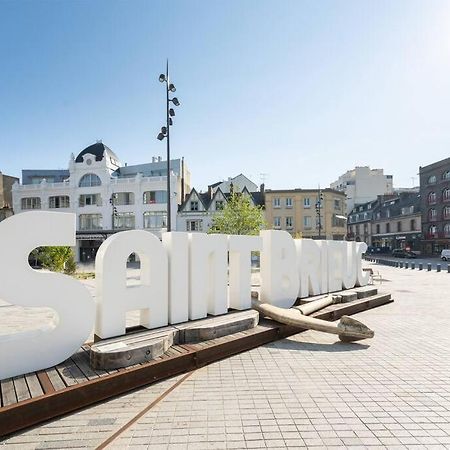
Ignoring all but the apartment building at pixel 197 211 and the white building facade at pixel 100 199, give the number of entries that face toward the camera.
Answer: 2

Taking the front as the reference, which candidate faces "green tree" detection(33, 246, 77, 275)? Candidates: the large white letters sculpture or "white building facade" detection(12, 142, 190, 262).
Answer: the white building facade

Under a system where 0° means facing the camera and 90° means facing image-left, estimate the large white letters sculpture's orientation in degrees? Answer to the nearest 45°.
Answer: approximately 315°

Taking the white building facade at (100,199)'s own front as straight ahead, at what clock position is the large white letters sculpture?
The large white letters sculpture is roughly at 12 o'clock from the white building facade.

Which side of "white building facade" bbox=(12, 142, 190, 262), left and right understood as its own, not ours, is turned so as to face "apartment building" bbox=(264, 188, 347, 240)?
left

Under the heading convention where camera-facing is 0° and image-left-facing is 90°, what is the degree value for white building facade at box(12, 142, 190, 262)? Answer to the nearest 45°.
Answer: approximately 0°

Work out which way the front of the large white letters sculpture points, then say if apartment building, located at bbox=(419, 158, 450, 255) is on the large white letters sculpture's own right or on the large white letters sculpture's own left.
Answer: on the large white letters sculpture's own left

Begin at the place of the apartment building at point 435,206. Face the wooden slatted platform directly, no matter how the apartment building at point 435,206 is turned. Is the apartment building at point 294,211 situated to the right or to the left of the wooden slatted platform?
right

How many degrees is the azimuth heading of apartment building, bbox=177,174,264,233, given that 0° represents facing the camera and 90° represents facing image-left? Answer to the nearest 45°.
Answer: approximately 0°

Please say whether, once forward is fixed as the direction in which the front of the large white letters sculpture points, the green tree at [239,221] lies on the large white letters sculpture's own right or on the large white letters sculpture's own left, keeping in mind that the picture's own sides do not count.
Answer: on the large white letters sculpture's own left

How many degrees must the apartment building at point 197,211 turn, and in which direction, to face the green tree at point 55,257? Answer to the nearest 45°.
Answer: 0° — it already faces it
